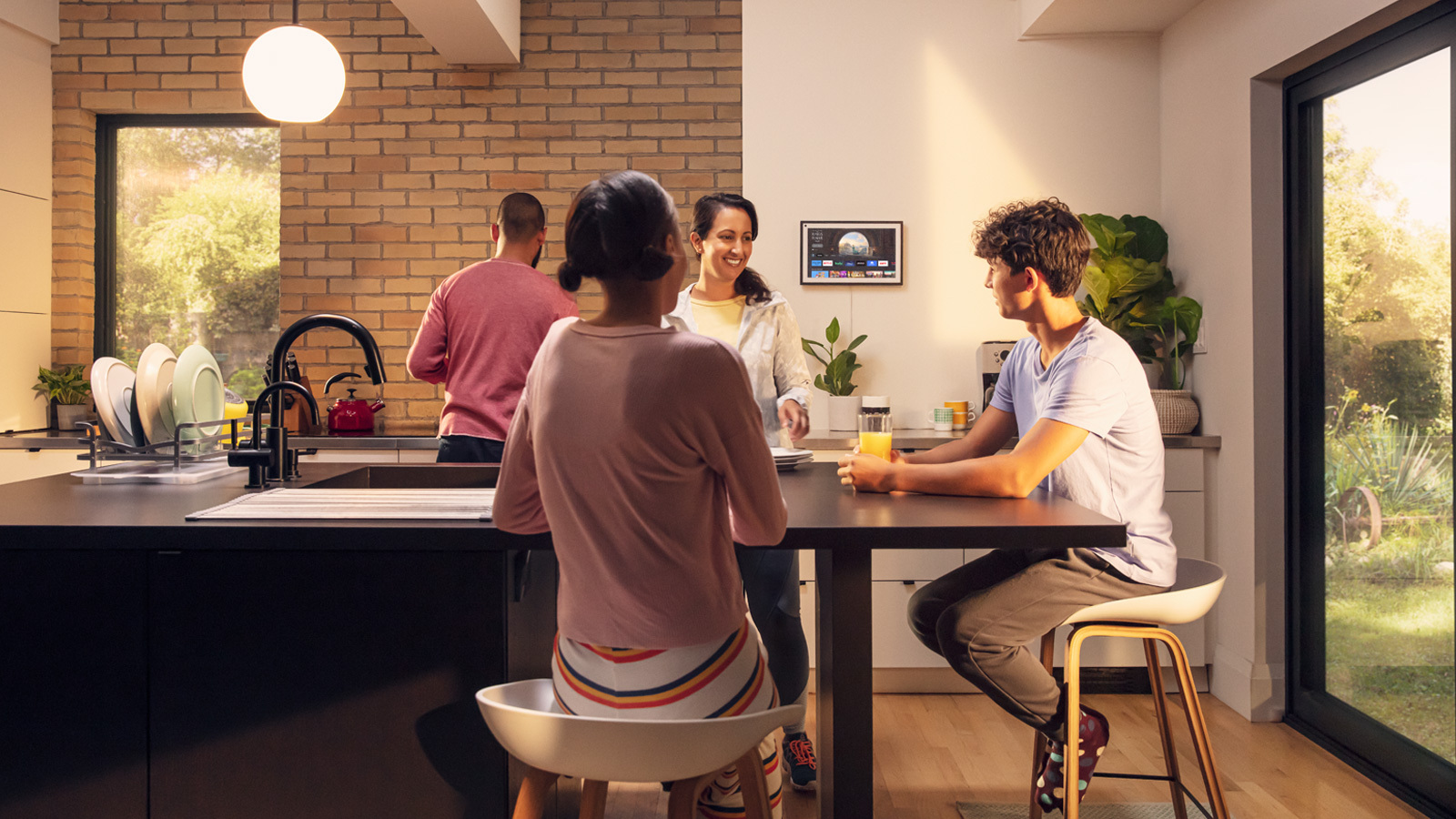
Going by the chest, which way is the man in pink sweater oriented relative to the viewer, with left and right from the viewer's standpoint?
facing away from the viewer

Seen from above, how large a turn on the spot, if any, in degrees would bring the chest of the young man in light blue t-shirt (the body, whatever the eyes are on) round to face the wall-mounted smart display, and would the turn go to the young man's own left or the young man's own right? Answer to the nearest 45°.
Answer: approximately 90° to the young man's own right

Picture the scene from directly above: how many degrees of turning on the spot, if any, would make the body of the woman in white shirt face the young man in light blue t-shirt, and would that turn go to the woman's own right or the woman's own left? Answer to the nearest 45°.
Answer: approximately 45° to the woman's own left

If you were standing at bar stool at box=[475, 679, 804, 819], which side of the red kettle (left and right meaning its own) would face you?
right

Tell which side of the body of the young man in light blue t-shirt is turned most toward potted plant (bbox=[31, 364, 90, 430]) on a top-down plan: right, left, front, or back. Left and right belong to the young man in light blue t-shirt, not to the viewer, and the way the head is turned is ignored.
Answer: front

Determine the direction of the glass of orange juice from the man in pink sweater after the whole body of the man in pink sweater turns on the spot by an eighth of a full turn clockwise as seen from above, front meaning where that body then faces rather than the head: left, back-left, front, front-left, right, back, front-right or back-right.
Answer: right

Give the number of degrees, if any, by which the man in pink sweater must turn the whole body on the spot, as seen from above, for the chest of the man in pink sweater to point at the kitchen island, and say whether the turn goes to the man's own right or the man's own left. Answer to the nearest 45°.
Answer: approximately 180°

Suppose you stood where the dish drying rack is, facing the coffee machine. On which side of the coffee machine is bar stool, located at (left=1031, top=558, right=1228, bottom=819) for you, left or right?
right

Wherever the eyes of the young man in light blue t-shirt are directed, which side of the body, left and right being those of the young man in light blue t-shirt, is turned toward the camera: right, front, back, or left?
left

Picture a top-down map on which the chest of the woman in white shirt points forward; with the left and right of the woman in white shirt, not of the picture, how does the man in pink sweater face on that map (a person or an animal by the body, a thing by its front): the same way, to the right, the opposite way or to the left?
the opposite way

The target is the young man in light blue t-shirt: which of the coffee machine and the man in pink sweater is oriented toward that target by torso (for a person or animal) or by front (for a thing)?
the coffee machine

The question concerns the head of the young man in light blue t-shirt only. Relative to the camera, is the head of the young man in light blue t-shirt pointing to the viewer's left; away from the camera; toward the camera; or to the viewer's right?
to the viewer's left

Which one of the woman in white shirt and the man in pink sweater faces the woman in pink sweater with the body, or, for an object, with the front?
the woman in white shirt

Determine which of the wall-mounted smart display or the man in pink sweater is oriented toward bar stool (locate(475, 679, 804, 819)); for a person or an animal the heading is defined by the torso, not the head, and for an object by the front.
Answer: the wall-mounted smart display
